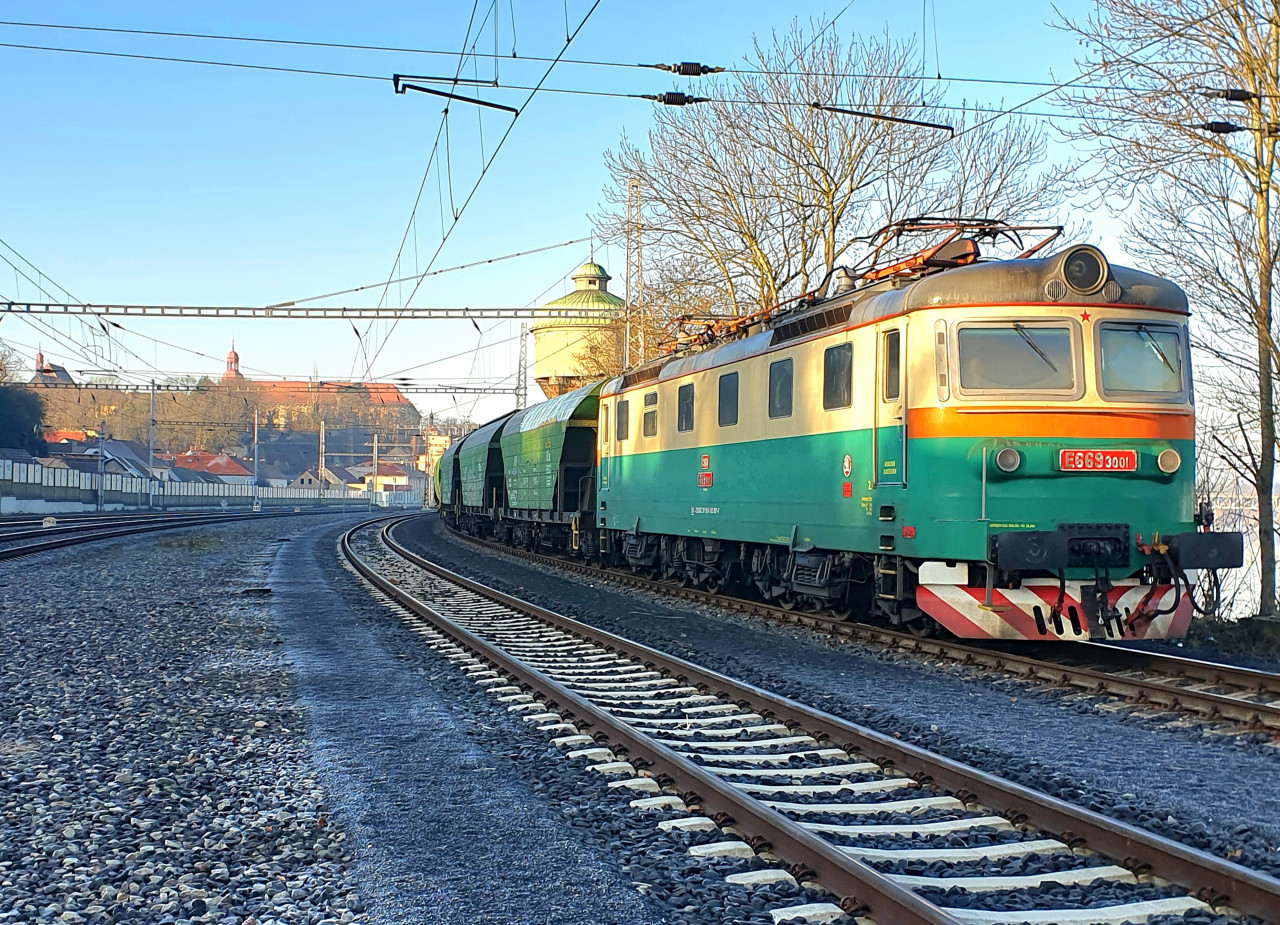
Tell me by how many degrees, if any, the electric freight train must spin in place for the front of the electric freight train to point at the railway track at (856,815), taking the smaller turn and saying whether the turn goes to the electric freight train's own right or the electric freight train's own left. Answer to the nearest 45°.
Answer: approximately 45° to the electric freight train's own right

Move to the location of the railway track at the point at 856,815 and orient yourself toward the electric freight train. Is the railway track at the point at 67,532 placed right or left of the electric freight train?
left

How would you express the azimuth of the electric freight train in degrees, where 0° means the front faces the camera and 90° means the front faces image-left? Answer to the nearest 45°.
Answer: approximately 315°

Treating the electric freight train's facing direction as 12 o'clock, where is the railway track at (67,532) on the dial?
The railway track is roughly at 6 o'clock from the electric freight train.
